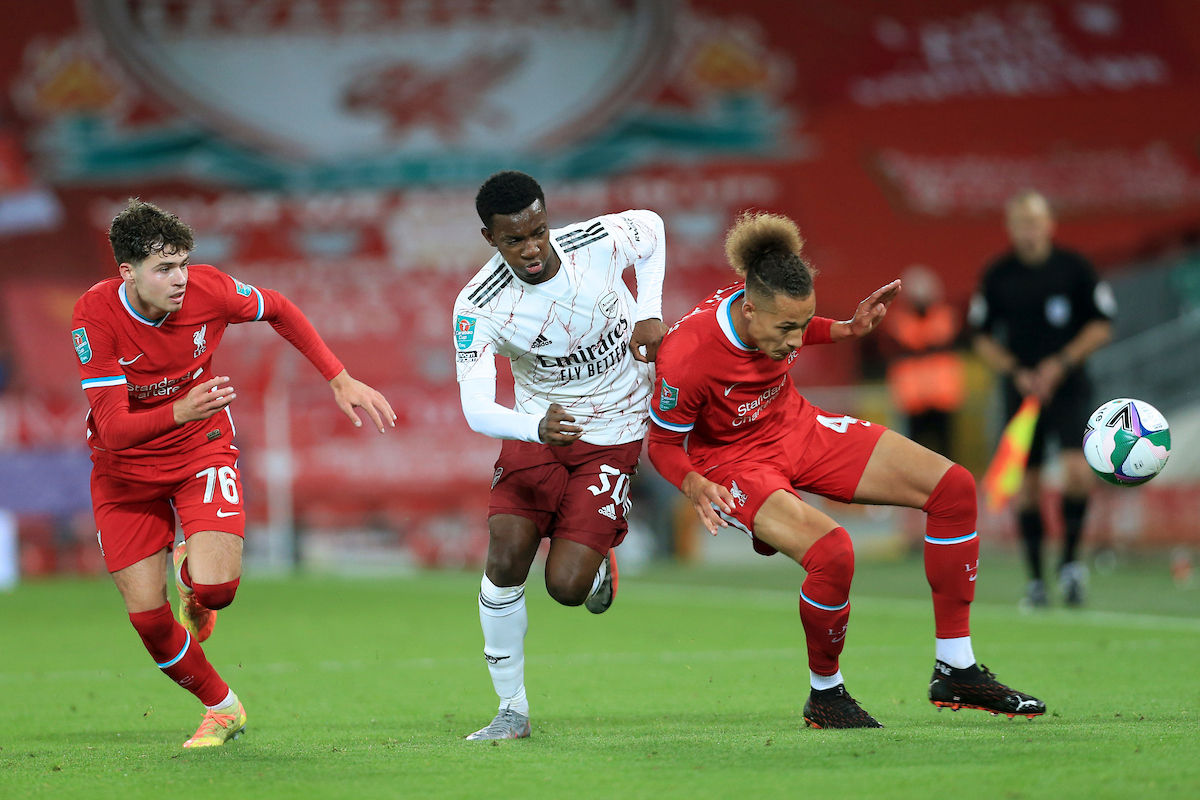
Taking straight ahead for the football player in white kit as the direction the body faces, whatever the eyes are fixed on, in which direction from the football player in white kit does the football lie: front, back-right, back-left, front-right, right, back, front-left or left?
left

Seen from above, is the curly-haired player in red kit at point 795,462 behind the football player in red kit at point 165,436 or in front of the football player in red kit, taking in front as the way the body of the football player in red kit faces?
in front

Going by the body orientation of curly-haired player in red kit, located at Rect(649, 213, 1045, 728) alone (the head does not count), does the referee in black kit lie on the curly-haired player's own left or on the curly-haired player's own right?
on the curly-haired player's own left

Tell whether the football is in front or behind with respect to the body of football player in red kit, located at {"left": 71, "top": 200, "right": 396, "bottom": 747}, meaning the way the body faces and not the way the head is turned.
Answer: in front

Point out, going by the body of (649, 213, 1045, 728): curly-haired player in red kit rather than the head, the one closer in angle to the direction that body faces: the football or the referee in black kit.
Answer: the football

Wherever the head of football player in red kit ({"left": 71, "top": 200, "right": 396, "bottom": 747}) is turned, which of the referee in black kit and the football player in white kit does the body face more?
the football player in white kit

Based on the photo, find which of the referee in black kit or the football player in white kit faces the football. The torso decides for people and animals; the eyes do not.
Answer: the referee in black kit

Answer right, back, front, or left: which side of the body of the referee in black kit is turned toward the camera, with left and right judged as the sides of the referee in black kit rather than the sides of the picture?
front

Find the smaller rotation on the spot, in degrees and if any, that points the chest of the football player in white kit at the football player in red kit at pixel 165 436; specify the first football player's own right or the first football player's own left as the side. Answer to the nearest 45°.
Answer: approximately 90° to the first football player's own right

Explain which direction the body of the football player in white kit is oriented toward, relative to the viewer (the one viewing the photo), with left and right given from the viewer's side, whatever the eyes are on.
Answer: facing the viewer

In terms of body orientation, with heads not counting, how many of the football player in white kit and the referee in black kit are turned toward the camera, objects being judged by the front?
2
